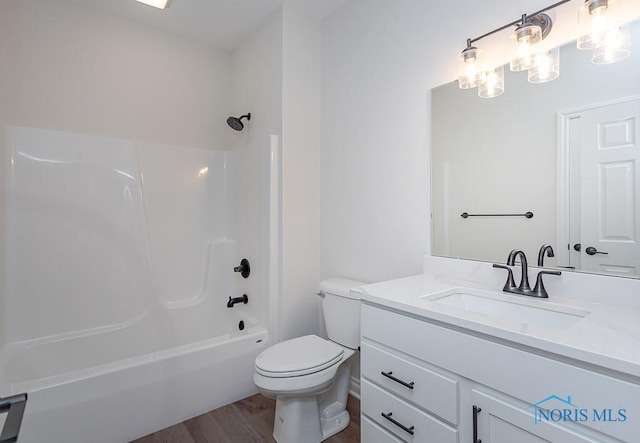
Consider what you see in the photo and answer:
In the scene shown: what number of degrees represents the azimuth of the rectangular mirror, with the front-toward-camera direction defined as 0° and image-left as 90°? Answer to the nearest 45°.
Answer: approximately 45°

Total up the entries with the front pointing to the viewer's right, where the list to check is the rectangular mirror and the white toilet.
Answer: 0

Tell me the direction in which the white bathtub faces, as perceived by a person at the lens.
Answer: facing the viewer and to the right of the viewer

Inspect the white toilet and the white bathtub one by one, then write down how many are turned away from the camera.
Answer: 0

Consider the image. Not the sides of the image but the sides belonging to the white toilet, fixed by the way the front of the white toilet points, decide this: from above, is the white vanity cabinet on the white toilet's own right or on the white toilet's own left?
on the white toilet's own left

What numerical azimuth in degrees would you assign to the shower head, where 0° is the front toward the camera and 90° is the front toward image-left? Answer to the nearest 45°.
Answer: approximately 45°

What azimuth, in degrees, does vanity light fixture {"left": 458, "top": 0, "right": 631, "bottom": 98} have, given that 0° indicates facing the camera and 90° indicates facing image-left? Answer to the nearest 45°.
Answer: approximately 45°

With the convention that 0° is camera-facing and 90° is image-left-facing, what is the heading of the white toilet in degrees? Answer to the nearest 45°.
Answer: approximately 45°

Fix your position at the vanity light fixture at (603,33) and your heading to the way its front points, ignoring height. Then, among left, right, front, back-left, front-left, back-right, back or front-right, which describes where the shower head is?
front-right

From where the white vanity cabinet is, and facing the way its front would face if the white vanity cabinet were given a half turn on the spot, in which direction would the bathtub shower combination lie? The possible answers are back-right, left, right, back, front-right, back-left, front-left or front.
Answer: back-left
